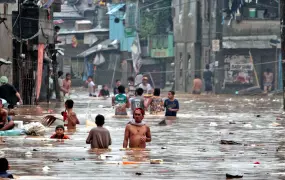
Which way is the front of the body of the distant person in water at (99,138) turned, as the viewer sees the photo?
away from the camera

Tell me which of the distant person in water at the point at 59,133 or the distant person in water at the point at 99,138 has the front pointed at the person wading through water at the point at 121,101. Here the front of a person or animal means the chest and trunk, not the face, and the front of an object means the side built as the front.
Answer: the distant person in water at the point at 99,138

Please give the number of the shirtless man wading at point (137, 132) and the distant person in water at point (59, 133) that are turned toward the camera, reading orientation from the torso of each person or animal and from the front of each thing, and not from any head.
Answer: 2

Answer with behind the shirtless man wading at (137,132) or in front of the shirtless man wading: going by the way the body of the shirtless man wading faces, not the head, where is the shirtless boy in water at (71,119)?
behind

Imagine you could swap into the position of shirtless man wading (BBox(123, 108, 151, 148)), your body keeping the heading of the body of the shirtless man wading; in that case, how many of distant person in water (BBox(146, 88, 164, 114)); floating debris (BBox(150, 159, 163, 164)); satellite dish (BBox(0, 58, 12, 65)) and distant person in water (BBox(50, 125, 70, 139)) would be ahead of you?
1

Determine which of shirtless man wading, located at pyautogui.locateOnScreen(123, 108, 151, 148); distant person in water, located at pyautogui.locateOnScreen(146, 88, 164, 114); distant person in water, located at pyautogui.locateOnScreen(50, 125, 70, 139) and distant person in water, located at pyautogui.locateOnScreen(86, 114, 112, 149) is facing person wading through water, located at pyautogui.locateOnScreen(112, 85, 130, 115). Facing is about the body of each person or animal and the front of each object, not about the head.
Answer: distant person in water, located at pyautogui.locateOnScreen(86, 114, 112, 149)

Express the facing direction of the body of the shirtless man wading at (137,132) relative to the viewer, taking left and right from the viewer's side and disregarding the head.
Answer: facing the viewer

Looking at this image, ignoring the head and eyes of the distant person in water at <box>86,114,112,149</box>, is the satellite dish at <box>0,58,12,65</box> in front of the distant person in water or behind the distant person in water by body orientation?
in front

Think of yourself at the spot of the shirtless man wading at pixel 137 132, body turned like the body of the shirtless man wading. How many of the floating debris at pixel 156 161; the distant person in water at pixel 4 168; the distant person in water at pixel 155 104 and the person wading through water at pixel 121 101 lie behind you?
2

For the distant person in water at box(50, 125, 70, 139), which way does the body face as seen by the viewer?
toward the camera

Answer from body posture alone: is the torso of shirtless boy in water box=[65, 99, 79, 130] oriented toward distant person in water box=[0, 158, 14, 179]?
no
